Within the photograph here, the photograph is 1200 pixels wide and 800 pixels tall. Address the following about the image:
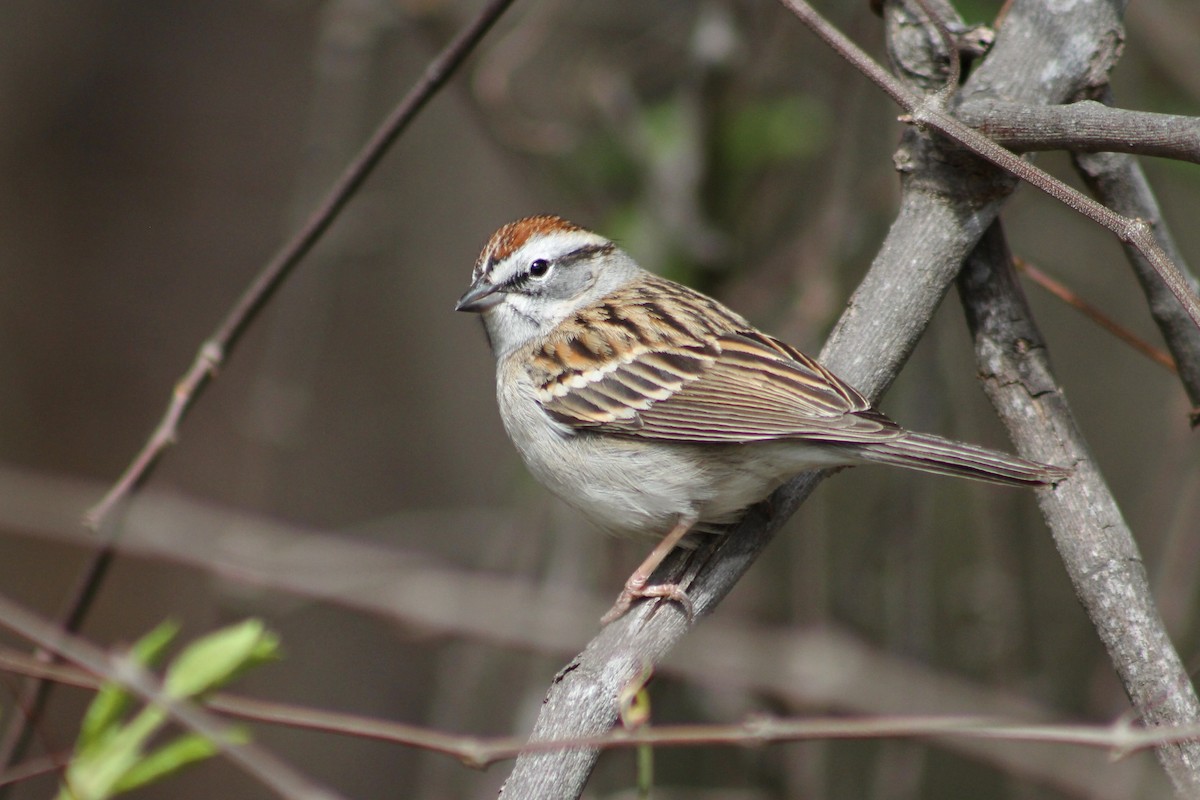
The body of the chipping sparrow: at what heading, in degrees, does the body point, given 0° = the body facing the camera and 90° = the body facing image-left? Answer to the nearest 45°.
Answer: approximately 90°
